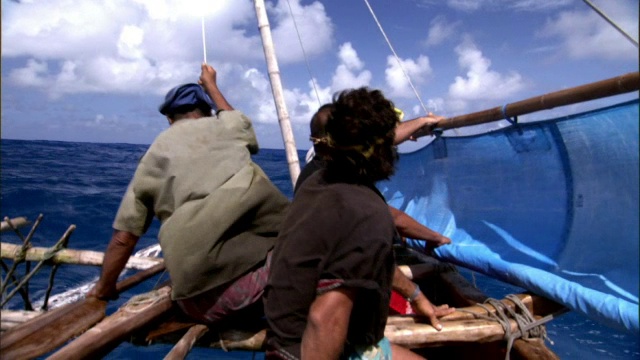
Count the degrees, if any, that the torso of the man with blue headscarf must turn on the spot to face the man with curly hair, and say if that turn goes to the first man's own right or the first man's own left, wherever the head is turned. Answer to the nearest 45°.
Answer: approximately 135° to the first man's own right

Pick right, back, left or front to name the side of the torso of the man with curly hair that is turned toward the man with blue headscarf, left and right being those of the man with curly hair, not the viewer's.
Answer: left

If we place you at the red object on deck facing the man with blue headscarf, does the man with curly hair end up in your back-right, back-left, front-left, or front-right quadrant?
front-left

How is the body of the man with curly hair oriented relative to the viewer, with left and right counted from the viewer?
facing away from the viewer and to the right of the viewer

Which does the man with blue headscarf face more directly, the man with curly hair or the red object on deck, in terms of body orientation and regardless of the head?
the red object on deck

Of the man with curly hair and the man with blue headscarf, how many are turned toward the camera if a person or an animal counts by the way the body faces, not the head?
0

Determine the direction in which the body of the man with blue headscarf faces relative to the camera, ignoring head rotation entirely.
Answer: away from the camera
